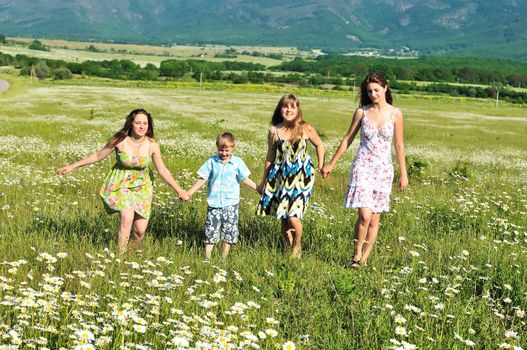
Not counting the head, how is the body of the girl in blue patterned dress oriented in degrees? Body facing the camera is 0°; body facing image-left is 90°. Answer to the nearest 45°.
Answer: approximately 0°

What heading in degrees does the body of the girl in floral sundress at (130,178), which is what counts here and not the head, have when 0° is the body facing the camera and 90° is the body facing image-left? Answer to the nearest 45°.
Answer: approximately 0°

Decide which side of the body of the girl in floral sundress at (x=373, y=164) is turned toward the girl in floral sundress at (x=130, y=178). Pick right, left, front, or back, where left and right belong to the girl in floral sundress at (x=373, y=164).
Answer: right

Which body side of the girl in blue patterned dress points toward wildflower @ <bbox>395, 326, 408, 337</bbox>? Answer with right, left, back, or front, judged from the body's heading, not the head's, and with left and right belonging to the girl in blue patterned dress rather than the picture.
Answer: front

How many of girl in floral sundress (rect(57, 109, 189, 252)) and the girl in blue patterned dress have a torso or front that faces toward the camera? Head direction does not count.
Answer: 2

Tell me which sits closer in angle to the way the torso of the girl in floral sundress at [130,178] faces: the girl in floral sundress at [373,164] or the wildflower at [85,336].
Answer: the wildflower

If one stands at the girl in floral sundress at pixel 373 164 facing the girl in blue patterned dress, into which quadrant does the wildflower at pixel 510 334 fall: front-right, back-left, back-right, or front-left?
back-left

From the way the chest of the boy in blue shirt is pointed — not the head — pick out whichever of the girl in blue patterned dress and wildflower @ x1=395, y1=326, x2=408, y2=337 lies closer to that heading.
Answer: the wildflower

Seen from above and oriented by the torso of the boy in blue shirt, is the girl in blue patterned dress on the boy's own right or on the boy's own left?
on the boy's own left

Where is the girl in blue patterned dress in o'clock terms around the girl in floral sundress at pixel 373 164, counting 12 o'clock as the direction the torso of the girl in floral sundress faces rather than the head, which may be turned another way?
The girl in blue patterned dress is roughly at 3 o'clock from the girl in floral sundress.
